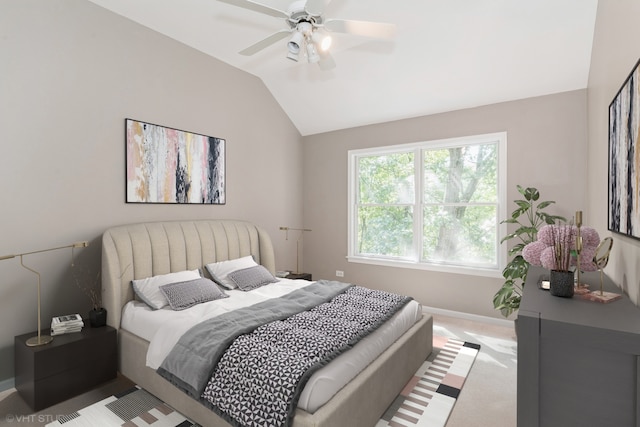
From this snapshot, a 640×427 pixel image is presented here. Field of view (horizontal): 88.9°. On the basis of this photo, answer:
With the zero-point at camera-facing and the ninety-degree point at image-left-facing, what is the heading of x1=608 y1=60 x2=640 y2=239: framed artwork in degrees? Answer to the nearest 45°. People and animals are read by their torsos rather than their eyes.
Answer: approximately 90°

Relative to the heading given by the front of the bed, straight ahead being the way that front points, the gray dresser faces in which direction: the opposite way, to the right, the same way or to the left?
the opposite way

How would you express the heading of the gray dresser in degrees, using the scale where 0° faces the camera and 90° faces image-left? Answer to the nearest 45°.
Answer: approximately 90°

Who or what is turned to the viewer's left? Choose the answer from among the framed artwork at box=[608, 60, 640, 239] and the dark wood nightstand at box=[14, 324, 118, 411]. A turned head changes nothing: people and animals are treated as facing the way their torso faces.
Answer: the framed artwork

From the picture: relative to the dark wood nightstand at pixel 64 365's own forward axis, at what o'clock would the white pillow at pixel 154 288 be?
The white pillow is roughly at 10 o'clock from the dark wood nightstand.

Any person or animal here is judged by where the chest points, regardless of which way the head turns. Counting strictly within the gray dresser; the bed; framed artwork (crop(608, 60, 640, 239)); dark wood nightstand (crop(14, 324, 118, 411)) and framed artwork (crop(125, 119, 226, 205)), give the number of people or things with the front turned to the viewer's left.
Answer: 2

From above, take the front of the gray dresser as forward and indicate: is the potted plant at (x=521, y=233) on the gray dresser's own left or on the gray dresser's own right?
on the gray dresser's own right

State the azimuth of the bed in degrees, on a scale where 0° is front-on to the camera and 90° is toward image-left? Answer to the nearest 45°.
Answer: approximately 315°
